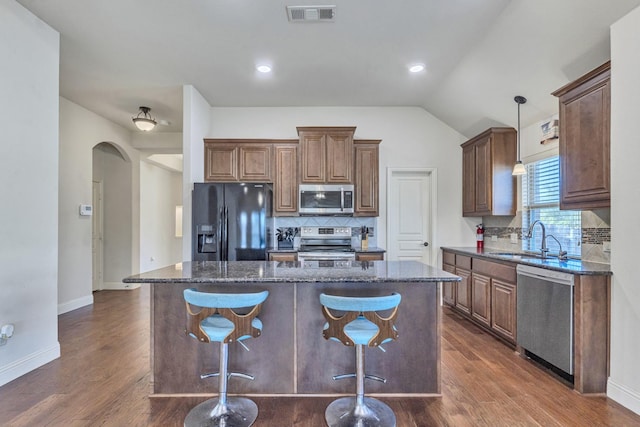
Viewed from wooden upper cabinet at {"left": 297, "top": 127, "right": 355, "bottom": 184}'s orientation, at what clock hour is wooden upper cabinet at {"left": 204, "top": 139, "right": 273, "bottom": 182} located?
wooden upper cabinet at {"left": 204, "top": 139, "right": 273, "bottom": 182} is roughly at 3 o'clock from wooden upper cabinet at {"left": 297, "top": 127, "right": 355, "bottom": 184}.

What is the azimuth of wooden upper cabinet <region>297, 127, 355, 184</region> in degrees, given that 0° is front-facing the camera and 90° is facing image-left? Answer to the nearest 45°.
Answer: approximately 0°

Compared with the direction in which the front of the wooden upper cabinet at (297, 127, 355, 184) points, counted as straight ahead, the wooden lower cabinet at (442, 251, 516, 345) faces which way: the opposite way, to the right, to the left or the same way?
to the right

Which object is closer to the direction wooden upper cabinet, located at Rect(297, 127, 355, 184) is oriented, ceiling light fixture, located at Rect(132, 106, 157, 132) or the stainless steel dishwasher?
the stainless steel dishwasher

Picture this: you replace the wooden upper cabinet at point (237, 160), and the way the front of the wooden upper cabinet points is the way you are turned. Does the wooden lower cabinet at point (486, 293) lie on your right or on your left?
on your left

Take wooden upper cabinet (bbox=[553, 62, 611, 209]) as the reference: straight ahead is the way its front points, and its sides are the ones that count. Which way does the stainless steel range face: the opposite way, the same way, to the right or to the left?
to the left

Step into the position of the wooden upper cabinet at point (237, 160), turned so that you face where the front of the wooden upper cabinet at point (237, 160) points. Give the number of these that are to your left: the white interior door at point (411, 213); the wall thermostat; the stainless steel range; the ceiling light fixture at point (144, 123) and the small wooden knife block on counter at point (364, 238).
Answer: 3

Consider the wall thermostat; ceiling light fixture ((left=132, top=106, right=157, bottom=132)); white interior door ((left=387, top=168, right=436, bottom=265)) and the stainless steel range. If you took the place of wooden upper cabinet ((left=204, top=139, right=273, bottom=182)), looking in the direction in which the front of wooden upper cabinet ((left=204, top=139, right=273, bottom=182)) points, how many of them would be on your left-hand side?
2

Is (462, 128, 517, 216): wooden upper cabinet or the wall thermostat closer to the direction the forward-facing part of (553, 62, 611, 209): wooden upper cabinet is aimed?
the wall thermostat

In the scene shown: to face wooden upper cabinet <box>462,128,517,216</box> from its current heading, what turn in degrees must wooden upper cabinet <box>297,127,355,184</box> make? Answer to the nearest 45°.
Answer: approximately 90° to its left

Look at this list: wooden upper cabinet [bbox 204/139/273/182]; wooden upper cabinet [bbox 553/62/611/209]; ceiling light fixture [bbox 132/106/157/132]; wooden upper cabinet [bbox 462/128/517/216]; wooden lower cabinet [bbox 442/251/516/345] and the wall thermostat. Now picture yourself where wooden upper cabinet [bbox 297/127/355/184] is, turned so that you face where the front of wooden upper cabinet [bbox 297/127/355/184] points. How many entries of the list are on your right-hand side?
3
